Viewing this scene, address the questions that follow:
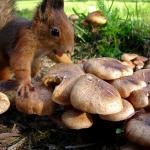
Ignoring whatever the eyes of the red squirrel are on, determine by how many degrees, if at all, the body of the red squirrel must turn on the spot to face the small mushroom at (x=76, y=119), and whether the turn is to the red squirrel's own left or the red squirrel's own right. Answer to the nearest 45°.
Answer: approximately 90° to the red squirrel's own right

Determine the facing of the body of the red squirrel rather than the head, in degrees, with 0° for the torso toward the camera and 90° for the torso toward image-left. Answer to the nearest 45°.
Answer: approximately 270°

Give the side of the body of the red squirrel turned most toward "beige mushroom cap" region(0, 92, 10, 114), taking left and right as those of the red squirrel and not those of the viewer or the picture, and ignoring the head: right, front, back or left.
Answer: right

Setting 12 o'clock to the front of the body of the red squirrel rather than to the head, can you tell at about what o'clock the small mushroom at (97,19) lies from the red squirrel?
The small mushroom is roughly at 10 o'clock from the red squirrel.

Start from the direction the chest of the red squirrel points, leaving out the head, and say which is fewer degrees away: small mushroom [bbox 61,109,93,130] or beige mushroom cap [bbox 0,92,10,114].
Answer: the small mushroom

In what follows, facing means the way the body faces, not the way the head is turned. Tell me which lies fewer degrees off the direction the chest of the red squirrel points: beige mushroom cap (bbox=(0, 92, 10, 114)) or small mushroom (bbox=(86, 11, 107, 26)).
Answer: the small mushroom
